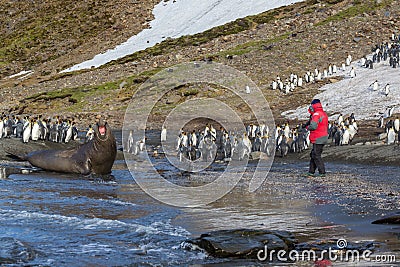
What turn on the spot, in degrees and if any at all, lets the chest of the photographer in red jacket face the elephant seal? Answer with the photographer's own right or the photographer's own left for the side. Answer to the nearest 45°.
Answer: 0° — they already face it

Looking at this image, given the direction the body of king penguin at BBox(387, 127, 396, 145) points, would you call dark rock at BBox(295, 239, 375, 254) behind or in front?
in front

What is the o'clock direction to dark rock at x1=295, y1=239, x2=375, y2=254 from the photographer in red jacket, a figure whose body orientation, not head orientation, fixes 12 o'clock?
The dark rock is roughly at 9 o'clock from the photographer in red jacket.

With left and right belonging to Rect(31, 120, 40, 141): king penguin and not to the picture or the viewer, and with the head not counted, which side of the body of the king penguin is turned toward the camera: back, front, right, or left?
front

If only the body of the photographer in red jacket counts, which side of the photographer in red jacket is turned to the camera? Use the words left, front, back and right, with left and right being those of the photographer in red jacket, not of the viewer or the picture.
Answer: left

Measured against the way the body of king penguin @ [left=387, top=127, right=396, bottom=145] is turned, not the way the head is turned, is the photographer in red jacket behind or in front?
in front

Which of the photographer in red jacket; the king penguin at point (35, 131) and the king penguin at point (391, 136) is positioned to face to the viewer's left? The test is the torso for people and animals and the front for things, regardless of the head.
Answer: the photographer in red jacket

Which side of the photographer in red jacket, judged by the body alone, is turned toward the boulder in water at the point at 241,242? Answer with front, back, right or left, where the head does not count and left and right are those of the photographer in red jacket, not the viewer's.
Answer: left

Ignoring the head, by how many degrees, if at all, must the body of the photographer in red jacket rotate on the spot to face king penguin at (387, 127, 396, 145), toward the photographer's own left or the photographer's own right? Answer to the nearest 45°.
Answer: approximately 90° to the photographer's own right

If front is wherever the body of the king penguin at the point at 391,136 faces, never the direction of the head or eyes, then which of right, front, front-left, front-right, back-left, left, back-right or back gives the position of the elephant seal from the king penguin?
front-right

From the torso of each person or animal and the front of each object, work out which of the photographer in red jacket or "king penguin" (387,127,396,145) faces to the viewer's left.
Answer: the photographer in red jacket
